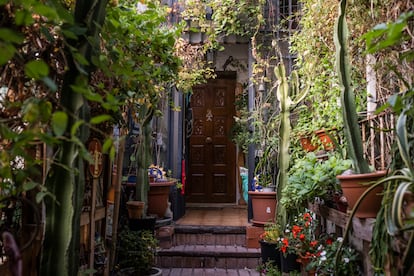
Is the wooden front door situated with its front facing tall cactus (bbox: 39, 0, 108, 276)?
yes

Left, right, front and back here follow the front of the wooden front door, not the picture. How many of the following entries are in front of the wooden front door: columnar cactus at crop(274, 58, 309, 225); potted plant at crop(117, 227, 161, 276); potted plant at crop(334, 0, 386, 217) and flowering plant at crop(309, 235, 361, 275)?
4

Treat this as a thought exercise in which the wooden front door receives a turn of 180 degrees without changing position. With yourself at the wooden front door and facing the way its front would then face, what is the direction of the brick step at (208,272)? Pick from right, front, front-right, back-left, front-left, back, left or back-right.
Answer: back

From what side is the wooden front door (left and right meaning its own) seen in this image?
front

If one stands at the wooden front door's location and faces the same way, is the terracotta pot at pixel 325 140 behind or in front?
in front

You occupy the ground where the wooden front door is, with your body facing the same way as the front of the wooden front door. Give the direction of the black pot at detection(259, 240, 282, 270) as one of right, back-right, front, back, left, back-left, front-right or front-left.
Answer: front

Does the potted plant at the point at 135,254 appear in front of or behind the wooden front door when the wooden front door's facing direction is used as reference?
in front

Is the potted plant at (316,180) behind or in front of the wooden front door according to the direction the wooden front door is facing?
in front

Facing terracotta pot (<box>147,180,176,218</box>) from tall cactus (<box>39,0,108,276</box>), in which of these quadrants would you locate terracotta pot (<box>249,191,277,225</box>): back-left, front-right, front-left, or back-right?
front-right

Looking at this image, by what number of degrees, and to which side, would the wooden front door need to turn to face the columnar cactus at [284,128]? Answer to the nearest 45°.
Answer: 0° — it already faces it
